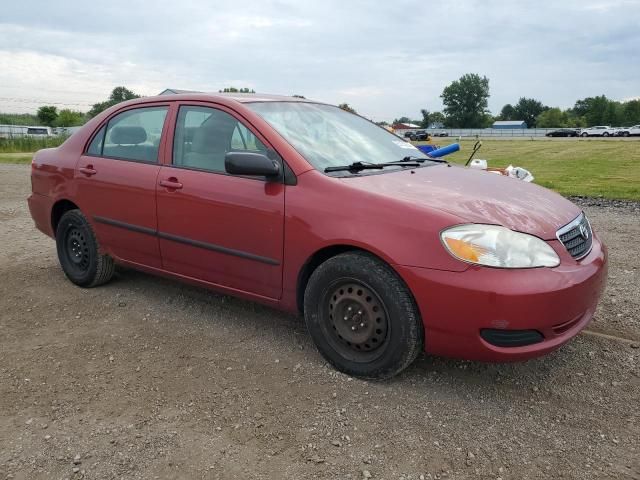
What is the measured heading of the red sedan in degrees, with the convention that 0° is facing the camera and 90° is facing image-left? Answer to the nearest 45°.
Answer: approximately 315°
